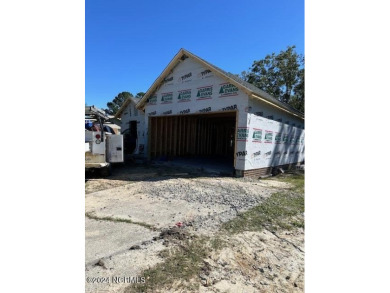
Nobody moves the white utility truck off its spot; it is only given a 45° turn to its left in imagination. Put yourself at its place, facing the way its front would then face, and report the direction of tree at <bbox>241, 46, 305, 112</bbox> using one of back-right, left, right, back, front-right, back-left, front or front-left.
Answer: right

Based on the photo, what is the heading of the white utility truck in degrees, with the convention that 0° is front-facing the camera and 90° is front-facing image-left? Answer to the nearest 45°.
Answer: approximately 180°
